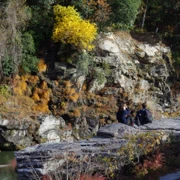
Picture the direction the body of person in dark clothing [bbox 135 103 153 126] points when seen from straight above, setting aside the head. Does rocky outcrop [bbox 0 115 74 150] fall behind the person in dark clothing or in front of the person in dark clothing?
in front
